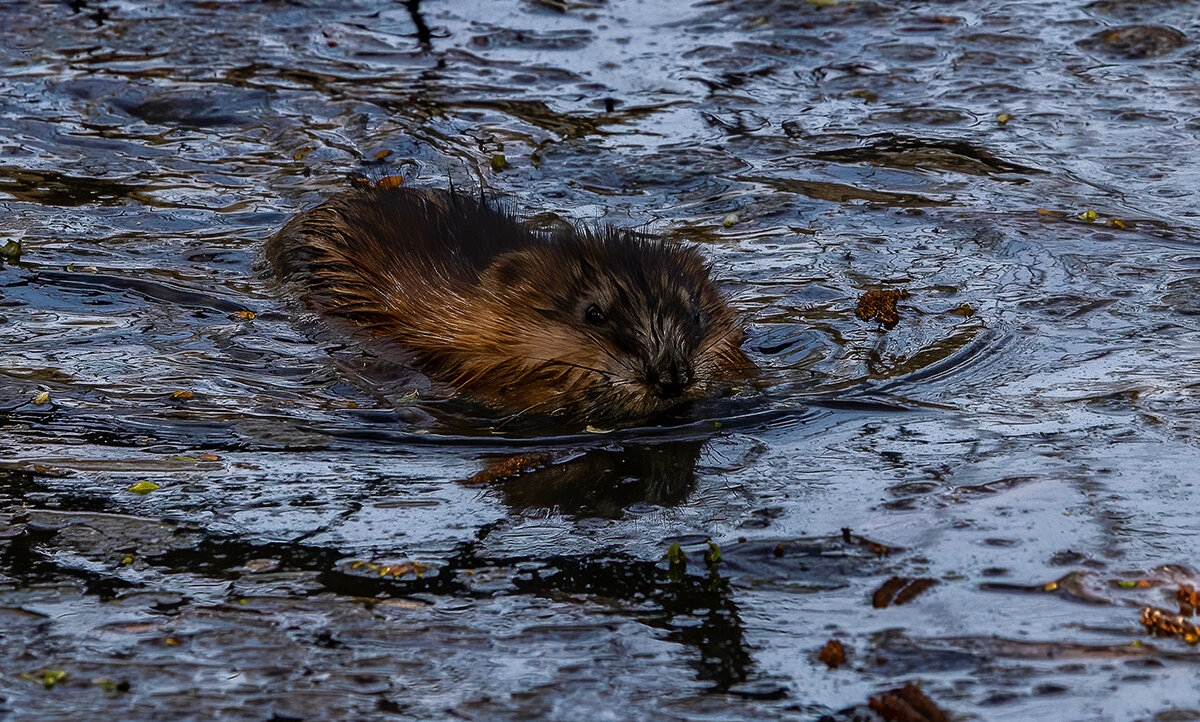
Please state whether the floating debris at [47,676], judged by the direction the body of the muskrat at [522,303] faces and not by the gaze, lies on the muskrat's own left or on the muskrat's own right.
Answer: on the muskrat's own right

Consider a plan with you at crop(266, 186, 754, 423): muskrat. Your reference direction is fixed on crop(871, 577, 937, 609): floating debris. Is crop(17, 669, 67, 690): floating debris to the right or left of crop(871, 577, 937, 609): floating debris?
right

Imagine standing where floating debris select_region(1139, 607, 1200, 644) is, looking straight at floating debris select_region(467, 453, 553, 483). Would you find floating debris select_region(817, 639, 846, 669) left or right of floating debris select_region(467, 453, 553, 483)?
left

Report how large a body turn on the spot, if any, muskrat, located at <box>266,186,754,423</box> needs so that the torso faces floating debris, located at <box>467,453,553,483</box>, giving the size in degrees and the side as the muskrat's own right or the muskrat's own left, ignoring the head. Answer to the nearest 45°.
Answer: approximately 45° to the muskrat's own right

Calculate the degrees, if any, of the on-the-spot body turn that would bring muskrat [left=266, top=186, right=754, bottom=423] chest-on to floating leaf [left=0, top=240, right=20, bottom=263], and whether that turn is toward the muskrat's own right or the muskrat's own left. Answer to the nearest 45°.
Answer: approximately 180°

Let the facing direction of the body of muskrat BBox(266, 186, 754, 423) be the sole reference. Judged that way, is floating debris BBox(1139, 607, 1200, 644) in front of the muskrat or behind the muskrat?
in front

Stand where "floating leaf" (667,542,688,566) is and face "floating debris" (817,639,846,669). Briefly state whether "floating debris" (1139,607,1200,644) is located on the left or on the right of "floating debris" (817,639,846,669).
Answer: left

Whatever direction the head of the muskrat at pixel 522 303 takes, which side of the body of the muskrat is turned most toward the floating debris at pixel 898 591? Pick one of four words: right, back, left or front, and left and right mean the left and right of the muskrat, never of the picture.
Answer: front

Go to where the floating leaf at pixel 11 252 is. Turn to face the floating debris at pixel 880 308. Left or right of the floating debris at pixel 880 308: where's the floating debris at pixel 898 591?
right

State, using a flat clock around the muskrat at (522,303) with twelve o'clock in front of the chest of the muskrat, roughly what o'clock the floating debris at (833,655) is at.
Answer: The floating debris is roughly at 1 o'clock from the muskrat.

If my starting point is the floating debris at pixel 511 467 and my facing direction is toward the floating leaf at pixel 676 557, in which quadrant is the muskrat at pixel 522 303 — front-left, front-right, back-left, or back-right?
back-left

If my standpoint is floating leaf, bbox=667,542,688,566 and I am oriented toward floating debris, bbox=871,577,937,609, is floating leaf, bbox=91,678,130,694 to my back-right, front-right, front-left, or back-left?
back-right

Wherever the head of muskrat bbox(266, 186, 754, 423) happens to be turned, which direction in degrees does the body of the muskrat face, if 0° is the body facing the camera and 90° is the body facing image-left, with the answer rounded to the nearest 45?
approximately 315°

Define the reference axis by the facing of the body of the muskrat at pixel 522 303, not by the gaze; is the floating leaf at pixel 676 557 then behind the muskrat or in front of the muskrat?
in front

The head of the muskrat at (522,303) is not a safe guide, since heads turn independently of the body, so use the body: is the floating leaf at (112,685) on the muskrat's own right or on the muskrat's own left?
on the muskrat's own right

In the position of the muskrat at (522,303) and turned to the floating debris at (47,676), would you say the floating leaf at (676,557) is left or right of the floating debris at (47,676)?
left
